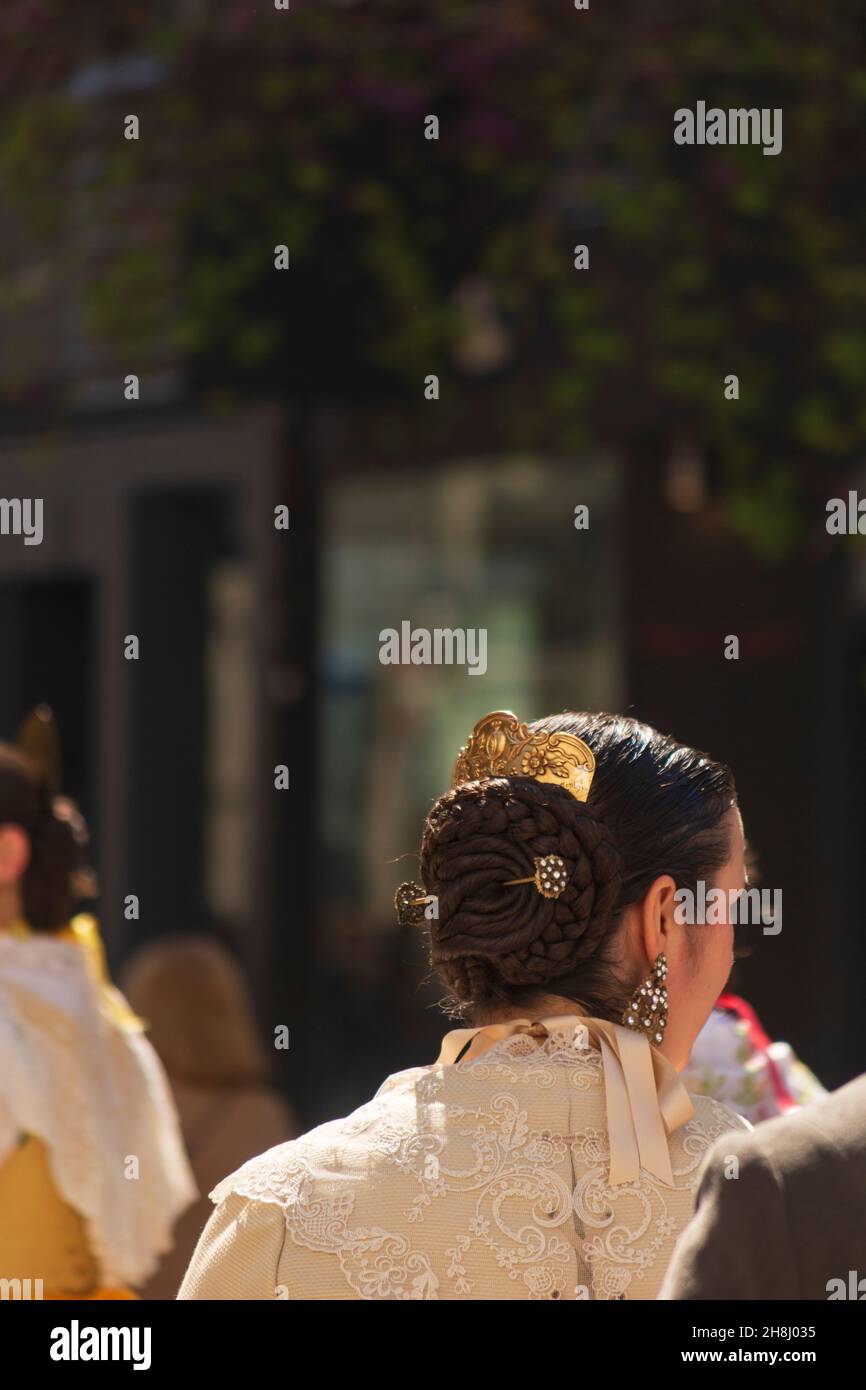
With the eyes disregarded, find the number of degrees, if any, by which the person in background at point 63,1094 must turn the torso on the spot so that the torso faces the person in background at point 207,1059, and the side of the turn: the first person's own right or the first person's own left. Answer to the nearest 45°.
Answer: approximately 45° to the first person's own right

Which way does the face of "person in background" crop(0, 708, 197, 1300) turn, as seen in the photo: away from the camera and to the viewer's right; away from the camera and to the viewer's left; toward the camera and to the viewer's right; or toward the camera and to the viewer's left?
away from the camera and to the viewer's left

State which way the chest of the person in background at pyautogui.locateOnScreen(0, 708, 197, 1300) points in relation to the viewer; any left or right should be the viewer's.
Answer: facing away from the viewer and to the left of the viewer
